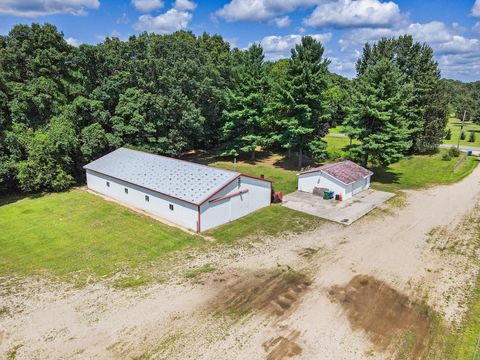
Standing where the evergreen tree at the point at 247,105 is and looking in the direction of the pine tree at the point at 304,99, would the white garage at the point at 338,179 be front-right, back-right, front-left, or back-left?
front-right

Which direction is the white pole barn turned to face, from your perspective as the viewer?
facing the viewer and to the right of the viewer

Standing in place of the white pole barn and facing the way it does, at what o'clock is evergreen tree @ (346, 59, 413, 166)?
The evergreen tree is roughly at 10 o'clock from the white pole barn.

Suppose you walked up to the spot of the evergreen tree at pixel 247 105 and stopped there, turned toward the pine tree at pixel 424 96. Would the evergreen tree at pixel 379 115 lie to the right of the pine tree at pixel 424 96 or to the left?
right

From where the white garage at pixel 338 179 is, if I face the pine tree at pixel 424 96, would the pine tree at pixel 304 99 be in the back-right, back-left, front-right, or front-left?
front-left

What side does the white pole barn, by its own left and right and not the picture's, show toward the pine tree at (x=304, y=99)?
left

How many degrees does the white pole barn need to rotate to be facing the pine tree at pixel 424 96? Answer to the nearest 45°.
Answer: approximately 90° to its left

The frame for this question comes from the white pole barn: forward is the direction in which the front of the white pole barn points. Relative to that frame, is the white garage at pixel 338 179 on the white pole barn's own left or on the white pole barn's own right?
on the white pole barn's own left

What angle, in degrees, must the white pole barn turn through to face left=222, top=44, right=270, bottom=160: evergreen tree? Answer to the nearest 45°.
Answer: approximately 90° to its left
